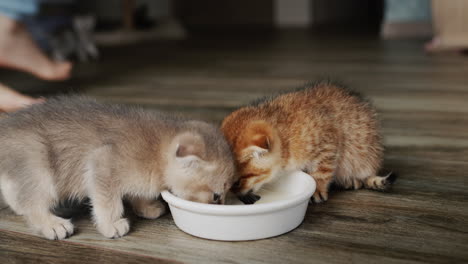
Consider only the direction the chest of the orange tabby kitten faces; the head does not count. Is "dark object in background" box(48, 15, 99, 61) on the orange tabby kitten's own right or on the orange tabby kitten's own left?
on the orange tabby kitten's own right

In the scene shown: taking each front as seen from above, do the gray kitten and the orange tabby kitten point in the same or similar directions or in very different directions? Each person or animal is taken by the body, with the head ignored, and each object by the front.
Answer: very different directions

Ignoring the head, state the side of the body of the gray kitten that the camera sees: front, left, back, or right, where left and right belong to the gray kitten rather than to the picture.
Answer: right

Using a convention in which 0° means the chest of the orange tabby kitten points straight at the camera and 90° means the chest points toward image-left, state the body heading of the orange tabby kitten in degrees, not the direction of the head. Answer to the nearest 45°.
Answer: approximately 90°

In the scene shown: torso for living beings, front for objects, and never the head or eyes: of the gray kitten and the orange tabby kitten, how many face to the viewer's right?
1

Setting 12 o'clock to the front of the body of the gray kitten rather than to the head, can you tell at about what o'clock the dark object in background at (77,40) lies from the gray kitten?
The dark object in background is roughly at 9 o'clock from the gray kitten.

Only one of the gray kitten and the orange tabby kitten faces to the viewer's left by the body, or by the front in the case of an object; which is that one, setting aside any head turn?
the orange tabby kitten
